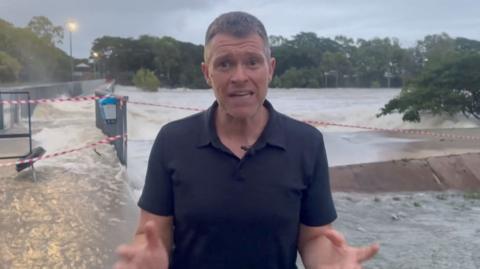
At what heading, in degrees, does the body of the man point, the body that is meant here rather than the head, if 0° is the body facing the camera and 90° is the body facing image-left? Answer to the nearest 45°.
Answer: approximately 0°

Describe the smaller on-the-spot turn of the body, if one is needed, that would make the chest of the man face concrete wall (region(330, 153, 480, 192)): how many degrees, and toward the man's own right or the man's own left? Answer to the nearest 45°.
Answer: approximately 180°

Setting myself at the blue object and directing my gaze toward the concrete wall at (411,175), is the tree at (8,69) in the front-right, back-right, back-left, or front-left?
back-left

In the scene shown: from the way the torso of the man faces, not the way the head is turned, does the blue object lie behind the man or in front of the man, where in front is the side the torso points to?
behind

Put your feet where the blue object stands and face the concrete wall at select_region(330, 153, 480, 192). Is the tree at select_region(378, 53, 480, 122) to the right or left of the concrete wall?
left

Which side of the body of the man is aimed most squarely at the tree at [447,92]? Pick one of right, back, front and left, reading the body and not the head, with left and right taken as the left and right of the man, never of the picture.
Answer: back

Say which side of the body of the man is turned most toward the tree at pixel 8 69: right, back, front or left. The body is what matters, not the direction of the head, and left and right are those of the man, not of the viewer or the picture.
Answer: back
